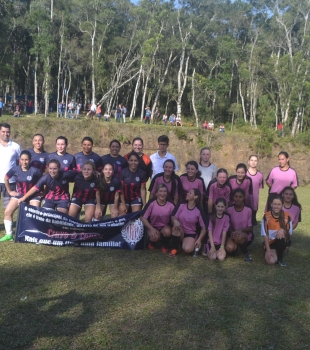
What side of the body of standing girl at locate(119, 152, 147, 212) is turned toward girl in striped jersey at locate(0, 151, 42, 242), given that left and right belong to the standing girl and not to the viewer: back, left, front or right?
right

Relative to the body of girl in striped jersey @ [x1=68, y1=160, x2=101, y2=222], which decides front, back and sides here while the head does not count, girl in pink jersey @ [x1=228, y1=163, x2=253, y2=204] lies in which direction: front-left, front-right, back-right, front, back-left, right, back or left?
left

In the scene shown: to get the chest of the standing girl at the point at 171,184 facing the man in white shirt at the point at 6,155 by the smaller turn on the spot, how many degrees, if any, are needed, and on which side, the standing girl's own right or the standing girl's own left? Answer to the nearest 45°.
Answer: approximately 90° to the standing girl's own right

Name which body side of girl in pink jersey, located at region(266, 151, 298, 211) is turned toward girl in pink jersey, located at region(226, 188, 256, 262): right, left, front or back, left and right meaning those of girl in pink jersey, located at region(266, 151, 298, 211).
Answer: front

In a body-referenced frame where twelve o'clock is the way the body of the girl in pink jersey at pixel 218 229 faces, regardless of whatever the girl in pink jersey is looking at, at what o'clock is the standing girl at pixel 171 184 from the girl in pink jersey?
The standing girl is roughly at 4 o'clock from the girl in pink jersey.

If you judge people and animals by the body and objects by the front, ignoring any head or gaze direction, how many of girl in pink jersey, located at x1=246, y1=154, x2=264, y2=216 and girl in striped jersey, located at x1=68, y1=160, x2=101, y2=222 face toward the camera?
2

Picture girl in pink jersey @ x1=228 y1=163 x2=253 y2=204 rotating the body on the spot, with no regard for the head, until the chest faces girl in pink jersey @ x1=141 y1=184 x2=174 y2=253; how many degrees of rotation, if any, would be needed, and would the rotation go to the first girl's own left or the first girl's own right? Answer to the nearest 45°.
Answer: approximately 45° to the first girl's own right

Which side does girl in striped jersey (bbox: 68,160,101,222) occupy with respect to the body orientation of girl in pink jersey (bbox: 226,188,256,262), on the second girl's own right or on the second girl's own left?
on the second girl's own right

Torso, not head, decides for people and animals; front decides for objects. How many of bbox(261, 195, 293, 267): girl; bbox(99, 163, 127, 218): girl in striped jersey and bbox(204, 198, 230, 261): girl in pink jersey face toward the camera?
3

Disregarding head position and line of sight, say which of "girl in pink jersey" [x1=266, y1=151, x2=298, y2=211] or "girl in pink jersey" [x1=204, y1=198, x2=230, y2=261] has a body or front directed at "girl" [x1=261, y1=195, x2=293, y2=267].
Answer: "girl in pink jersey" [x1=266, y1=151, x2=298, y2=211]

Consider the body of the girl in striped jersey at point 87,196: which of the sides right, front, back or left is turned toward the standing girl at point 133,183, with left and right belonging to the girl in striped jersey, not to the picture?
left

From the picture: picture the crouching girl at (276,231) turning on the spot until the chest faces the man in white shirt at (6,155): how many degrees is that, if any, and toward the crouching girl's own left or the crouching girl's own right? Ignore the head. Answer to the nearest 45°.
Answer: approximately 90° to the crouching girl's own right

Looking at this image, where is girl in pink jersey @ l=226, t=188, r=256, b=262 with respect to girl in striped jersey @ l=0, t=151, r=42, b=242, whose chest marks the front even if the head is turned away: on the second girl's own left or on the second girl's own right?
on the second girl's own left

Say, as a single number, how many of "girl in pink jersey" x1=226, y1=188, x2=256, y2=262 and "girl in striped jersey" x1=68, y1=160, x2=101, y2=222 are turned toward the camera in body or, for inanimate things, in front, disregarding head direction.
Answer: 2
